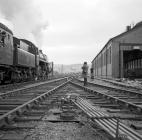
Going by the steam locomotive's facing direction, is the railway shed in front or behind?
in front
